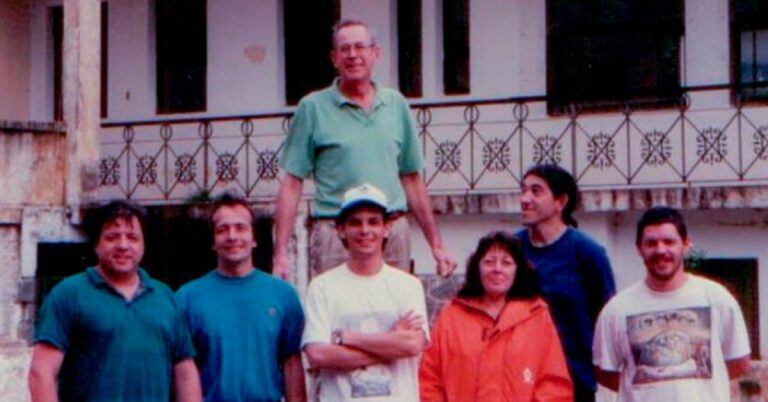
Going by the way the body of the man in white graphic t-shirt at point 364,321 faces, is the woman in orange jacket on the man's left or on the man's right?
on the man's left

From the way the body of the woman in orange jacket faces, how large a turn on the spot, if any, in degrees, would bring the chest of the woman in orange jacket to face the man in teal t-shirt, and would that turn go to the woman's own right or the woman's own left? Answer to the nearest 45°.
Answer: approximately 90° to the woman's own right

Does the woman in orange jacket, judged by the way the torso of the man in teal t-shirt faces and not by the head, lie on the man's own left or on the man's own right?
on the man's own left

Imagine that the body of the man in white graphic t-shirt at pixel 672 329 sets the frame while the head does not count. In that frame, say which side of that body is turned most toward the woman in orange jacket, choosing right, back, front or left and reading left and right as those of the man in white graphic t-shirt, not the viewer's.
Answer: right

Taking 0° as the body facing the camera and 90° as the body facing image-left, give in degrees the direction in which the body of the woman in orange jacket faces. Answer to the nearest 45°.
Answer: approximately 0°

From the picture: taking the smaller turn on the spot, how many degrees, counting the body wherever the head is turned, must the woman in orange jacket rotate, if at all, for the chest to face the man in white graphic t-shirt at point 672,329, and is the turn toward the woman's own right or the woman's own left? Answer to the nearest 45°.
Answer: approximately 90° to the woman's own left
